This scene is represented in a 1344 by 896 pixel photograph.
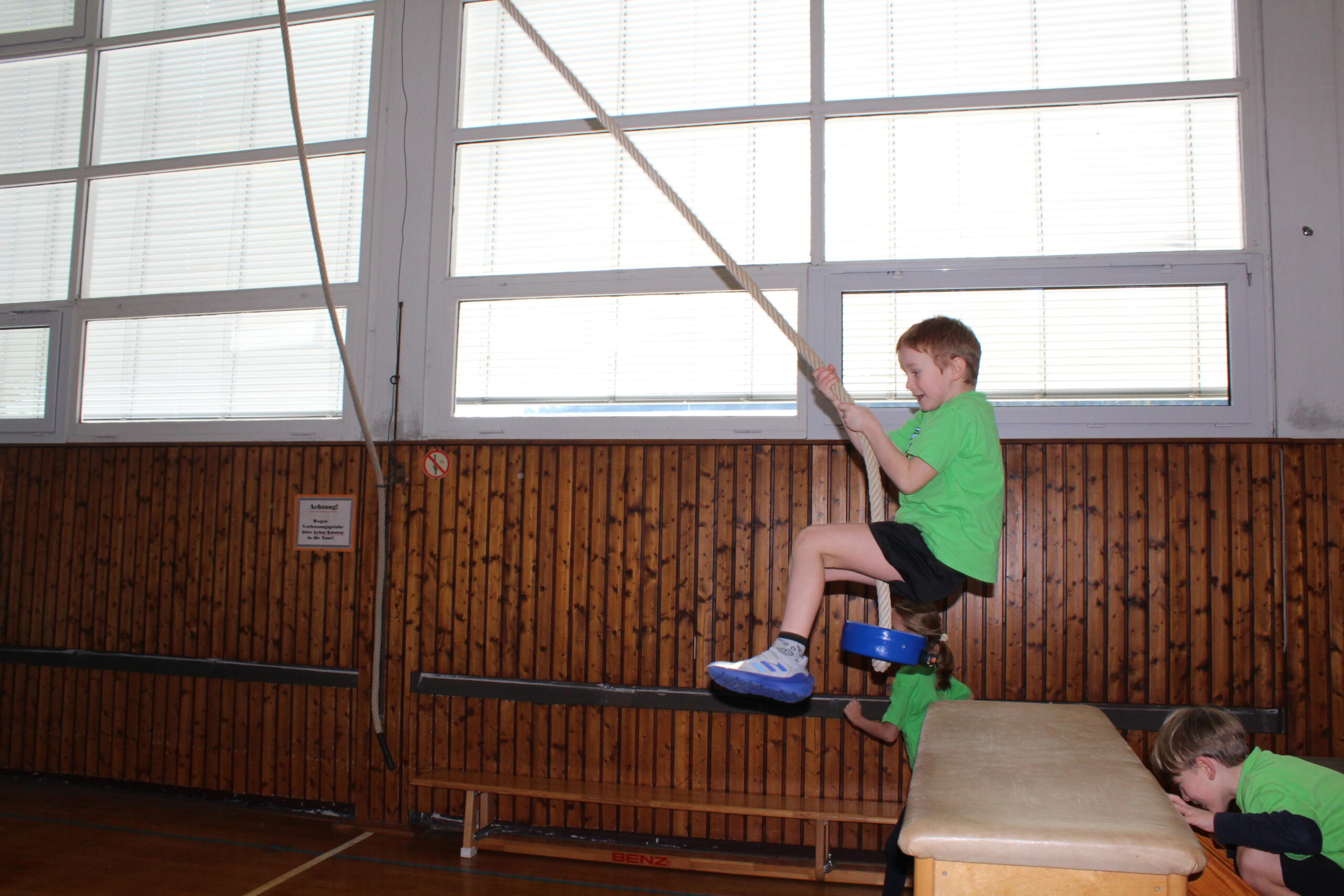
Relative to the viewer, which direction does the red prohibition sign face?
toward the camera

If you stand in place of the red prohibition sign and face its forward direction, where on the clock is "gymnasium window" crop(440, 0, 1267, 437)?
The gymnasium window is roughly at 10 o'clock from the red prohibition sign.

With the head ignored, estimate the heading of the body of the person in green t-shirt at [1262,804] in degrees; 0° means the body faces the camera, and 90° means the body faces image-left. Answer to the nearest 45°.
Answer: approximately 90°

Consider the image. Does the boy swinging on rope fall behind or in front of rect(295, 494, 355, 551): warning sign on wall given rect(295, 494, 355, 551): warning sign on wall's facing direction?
in front

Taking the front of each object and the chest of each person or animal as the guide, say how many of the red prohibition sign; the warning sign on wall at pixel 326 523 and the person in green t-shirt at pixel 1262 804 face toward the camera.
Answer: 2

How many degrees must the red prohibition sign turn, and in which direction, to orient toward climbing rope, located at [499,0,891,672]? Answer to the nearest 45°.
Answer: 0° — it already faces it

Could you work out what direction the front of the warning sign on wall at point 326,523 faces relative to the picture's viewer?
facing the viewer

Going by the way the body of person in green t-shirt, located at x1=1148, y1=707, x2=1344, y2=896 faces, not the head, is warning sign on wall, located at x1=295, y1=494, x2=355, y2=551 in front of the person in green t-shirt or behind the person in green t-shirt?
in front
